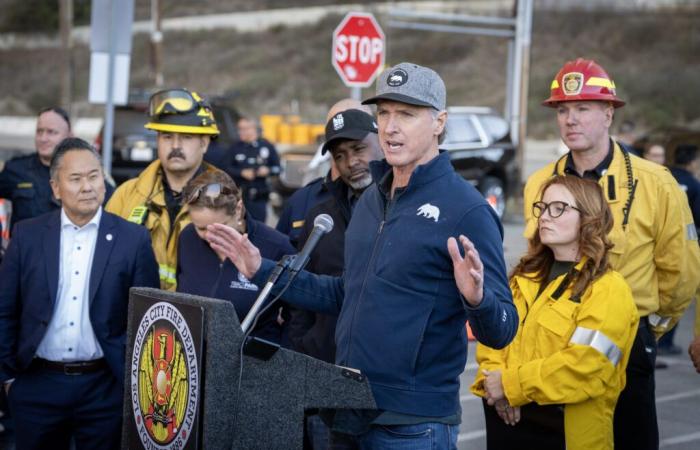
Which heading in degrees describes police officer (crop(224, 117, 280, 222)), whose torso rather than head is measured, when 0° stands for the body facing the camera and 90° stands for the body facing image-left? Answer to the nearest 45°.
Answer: approximately 0°

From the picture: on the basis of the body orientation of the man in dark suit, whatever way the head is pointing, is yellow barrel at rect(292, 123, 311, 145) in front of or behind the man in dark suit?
behind

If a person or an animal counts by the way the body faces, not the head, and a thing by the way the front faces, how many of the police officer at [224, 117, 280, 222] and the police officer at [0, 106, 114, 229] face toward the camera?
2

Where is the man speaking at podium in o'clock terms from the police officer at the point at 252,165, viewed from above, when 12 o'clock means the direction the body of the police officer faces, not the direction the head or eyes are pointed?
The man speaking at podium is roughly at 12 o'clock from the police officer.

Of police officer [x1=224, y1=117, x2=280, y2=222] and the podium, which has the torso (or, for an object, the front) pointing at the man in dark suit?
the police officer

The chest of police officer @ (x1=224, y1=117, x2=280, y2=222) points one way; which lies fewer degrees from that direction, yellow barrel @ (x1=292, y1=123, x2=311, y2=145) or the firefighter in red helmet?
the firefighter in red helmet

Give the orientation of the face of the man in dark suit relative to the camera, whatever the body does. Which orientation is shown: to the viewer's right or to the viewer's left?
to the viewer's right

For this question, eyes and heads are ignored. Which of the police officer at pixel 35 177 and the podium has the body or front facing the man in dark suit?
the police officer

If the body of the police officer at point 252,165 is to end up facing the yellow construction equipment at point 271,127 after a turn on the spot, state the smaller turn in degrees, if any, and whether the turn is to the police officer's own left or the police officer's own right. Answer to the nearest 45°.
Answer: approximately 180°

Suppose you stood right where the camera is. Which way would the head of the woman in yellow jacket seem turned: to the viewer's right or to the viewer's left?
to the viewer's left
